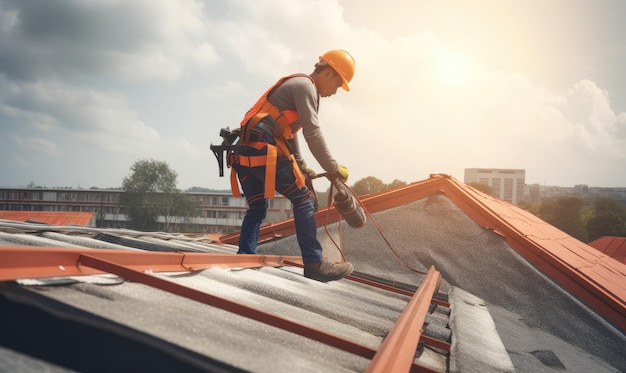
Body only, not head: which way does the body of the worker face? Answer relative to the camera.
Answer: to the viewer's right

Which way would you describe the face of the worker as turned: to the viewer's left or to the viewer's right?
to the viewer's right
